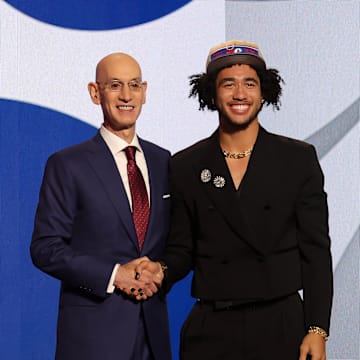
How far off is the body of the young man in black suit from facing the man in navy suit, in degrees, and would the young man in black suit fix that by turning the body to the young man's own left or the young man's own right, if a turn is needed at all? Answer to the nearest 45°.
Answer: approximately 90° to the young man's own right

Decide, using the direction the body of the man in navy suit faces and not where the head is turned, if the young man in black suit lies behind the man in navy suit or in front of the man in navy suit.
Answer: in front

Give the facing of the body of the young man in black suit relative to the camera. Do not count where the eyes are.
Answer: toward the camera

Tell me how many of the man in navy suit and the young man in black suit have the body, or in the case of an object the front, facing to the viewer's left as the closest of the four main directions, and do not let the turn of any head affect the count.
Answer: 0

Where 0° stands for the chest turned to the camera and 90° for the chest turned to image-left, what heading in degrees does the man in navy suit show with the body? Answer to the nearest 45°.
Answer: approximately 315°
